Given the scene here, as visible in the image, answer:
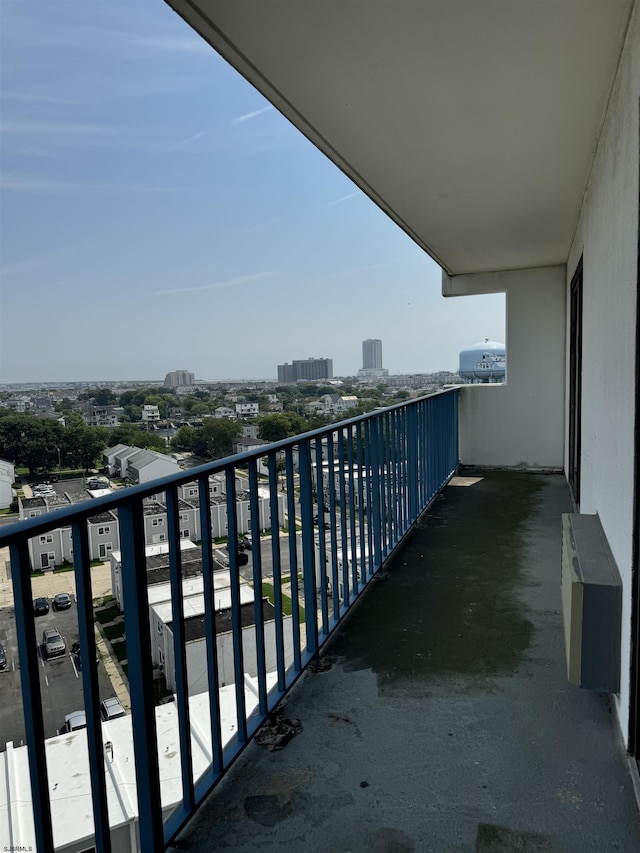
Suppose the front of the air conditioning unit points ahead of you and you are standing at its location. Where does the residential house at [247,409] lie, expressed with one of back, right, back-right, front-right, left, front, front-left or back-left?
front-right

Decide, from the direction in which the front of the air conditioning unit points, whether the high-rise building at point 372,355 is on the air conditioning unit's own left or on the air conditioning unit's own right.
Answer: on the air conditioning unit's own right

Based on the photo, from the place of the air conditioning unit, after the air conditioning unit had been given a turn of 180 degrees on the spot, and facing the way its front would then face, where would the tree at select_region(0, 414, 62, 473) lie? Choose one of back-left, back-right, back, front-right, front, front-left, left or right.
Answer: back

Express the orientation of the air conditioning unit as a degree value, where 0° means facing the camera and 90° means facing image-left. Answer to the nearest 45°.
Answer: approximately 90°

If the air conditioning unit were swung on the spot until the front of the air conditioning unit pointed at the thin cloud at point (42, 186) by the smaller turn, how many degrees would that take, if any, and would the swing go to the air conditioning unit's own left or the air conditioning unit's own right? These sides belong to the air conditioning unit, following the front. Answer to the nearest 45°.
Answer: approximately 45° to the air conditioning unit's own right

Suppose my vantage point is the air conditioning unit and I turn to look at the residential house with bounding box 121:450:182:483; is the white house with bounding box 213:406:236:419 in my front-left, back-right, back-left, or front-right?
front-right

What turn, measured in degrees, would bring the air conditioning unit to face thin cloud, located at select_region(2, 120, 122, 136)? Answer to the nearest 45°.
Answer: approximately 45° to its right

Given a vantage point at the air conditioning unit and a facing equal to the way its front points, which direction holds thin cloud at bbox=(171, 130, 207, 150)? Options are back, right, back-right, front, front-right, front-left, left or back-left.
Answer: front-right

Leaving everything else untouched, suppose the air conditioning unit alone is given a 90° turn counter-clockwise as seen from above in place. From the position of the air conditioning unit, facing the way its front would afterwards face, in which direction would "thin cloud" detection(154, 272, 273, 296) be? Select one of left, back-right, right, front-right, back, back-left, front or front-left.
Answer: back-right

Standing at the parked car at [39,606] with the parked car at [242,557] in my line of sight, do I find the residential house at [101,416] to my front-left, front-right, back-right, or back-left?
front-left
